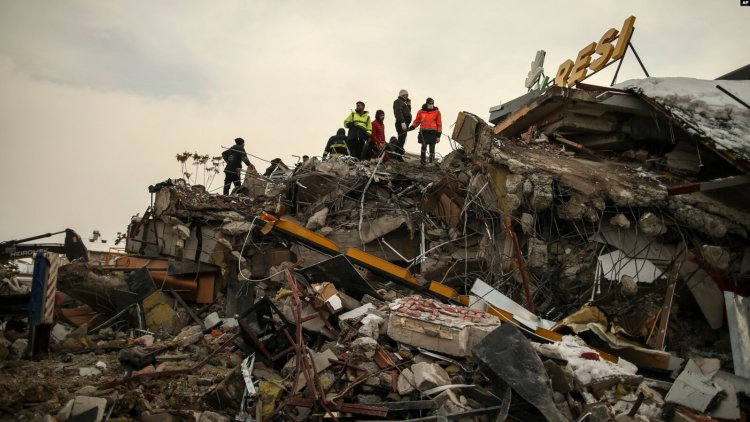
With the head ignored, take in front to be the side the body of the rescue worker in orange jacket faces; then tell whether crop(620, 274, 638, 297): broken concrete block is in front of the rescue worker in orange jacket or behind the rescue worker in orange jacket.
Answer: in front

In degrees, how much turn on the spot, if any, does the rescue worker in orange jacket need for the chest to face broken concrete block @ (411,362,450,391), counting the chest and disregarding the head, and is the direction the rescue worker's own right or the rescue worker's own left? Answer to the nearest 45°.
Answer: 0° — they already face it

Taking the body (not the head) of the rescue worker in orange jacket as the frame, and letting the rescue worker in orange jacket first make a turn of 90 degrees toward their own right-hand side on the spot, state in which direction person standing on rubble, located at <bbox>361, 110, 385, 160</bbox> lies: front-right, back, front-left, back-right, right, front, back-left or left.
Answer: front-right

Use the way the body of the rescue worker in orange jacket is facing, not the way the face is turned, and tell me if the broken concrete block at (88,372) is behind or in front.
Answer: in front

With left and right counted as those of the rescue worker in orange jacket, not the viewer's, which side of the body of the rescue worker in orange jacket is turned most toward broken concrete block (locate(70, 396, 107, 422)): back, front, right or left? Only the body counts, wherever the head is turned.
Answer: front

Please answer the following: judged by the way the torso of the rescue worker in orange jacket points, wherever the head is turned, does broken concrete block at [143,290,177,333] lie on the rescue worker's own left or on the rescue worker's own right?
on the rescue worker's own right

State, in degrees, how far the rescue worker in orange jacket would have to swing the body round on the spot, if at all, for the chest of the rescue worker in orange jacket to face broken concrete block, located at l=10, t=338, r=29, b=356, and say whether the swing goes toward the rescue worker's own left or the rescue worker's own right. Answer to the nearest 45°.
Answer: approximately 45° to the rescue worker's own right

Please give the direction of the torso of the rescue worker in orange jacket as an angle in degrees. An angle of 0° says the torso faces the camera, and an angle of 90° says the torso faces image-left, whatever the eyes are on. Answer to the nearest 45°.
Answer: approximately 0°

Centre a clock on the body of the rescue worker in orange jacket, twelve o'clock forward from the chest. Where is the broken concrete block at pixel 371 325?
The broken concrete block is roughly at 12 o'clock from the rescue worker in orange jacket.

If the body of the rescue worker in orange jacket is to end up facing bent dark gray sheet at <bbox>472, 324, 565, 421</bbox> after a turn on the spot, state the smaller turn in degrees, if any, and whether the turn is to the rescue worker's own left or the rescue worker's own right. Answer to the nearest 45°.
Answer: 0° — they already face it
